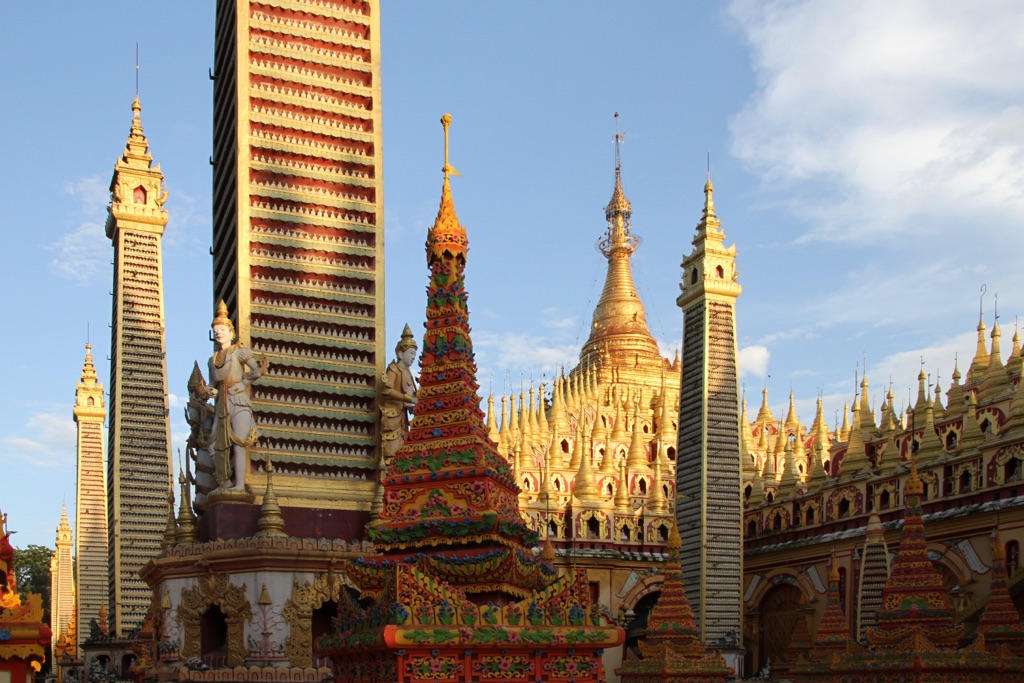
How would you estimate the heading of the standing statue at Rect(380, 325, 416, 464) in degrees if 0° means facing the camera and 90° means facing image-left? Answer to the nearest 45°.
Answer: approximately 315°

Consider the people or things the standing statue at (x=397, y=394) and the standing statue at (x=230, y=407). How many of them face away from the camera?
0

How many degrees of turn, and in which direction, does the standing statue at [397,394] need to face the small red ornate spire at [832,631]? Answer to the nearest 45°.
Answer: approximately 45° to its left

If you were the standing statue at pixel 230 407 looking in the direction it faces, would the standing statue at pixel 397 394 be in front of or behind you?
behind

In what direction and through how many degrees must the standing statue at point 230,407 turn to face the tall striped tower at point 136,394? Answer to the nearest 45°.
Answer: approximately 135° to its right

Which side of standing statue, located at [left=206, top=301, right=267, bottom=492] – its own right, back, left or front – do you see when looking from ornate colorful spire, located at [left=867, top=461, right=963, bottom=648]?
left
